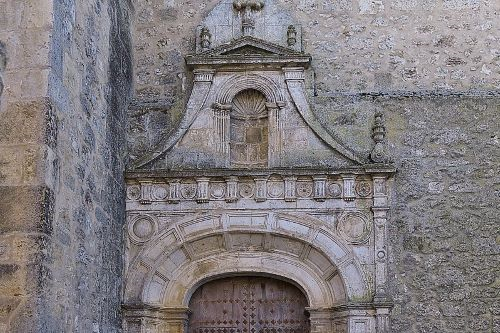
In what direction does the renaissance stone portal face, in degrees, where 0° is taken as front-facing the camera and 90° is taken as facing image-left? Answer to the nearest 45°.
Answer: approximately 0°
